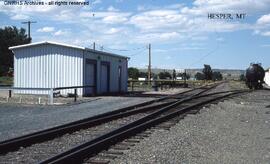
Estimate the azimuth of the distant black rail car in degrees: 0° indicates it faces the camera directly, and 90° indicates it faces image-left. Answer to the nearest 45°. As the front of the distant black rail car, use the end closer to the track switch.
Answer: approximately 0°

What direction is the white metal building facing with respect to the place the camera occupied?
facing the viewer and to the right of the viewer

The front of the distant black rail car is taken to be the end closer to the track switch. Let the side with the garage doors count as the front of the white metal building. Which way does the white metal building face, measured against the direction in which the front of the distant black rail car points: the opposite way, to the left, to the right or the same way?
to the left

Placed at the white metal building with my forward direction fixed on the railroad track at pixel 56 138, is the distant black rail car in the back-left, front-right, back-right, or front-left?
back-left

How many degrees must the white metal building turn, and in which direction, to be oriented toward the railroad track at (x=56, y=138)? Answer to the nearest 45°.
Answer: approximately 45° to its right
